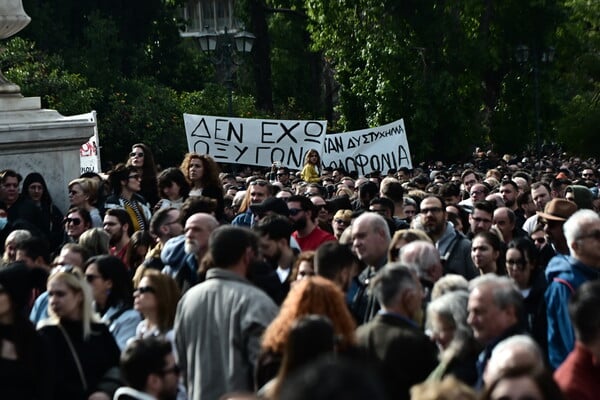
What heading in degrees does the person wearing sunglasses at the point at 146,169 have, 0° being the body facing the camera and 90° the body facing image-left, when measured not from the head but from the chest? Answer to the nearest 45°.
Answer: approximately 45°

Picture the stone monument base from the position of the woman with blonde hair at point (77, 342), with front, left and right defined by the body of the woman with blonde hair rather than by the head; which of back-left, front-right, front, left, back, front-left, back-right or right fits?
back-right

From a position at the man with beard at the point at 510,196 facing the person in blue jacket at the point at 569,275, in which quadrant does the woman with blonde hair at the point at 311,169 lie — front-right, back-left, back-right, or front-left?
back-right

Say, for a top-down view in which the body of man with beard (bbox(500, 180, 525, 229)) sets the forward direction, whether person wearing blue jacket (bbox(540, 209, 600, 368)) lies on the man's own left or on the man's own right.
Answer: on the man's own left

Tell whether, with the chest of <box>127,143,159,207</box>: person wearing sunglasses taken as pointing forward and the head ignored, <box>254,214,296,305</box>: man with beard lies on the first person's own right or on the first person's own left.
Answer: on the first person's own left
